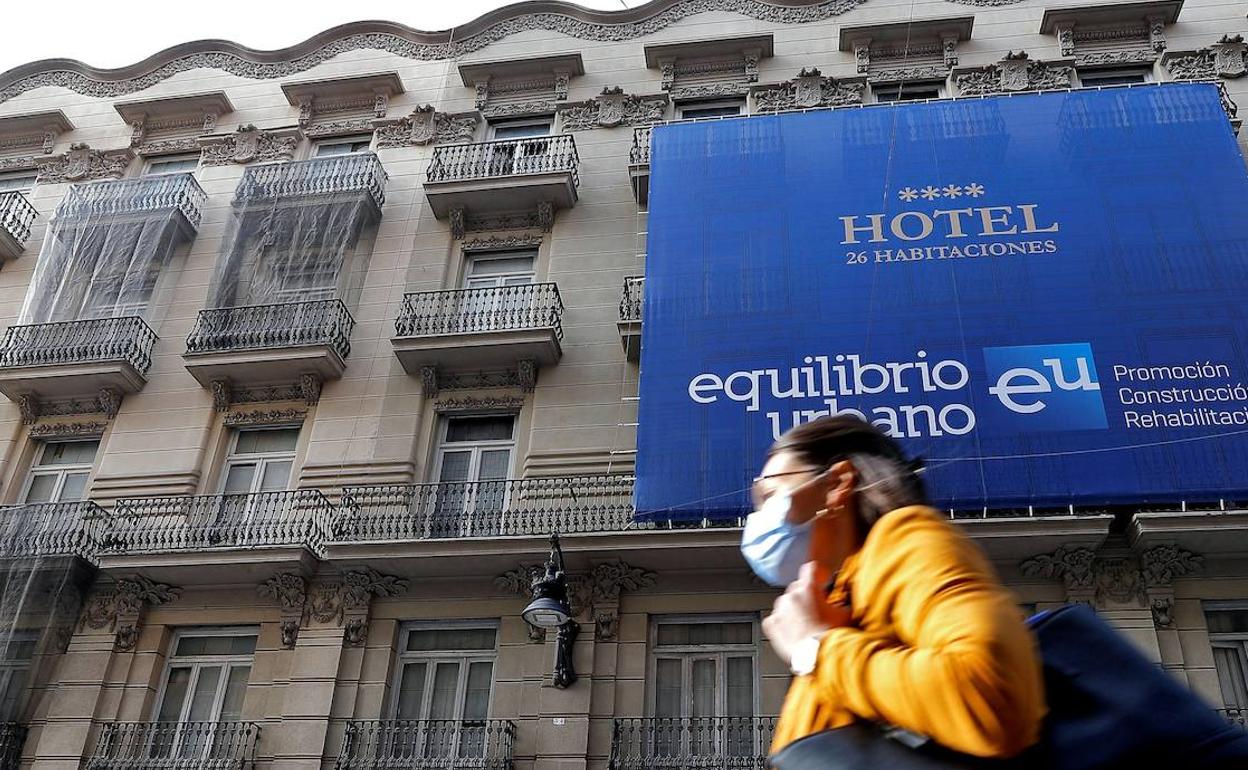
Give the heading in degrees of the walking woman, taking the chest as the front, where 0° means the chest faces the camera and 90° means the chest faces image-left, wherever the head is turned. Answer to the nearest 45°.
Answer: approximately 90°

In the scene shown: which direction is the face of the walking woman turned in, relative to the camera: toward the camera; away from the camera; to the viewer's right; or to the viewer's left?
to the viewer's left

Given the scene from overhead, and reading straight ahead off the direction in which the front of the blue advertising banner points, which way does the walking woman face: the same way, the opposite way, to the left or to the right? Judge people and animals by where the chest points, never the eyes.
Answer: to the right

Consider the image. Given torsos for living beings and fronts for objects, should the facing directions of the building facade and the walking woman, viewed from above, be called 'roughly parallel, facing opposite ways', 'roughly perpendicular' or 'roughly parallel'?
roughly perpendicular

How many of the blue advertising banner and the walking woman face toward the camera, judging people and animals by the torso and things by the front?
1

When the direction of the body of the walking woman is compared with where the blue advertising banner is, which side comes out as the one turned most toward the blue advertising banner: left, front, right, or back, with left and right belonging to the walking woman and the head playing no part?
right

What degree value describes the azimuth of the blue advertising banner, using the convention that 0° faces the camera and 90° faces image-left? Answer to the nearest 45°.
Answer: approximately 0°

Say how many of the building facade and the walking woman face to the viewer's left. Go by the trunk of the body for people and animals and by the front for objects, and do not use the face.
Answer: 1

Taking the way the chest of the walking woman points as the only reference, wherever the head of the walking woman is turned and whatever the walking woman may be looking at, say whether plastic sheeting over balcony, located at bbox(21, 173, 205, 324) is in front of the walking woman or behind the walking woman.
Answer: in front

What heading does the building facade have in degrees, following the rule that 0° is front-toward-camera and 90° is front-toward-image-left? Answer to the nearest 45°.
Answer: approximately 0°

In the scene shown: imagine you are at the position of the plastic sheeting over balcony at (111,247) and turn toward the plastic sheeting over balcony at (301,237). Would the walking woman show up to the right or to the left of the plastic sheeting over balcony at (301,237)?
right

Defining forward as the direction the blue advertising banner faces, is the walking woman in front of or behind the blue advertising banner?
in front
